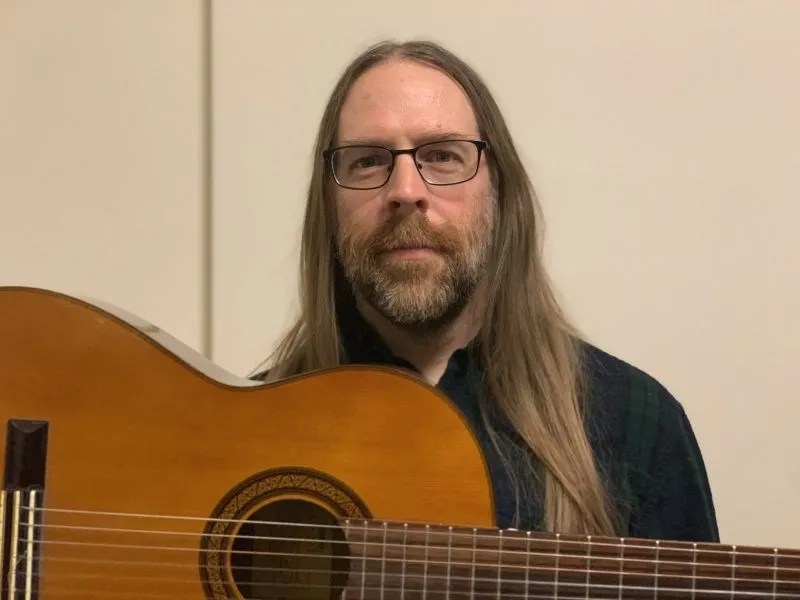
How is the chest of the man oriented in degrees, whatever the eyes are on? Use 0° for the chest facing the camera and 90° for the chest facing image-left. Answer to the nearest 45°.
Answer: approximately 0°
